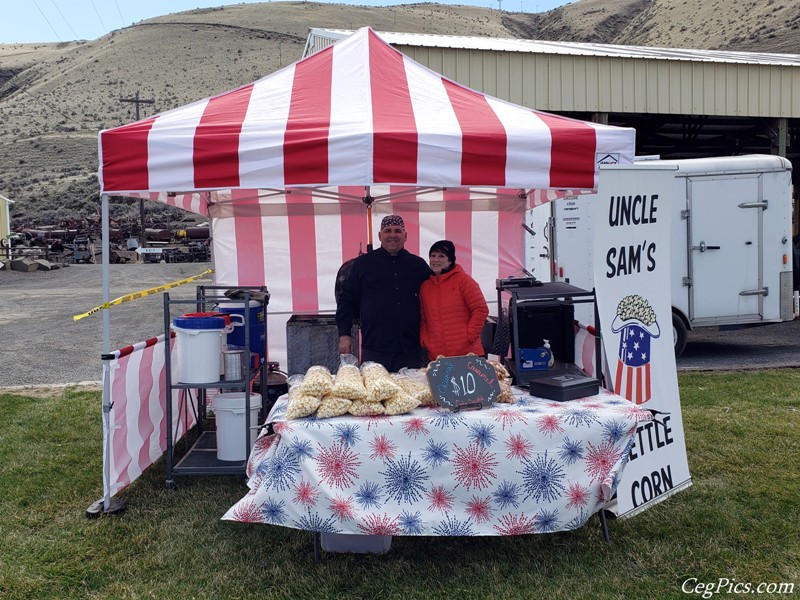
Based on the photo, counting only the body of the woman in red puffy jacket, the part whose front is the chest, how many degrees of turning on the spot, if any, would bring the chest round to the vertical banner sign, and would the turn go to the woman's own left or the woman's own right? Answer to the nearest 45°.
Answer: approximately 90° to the woman's own left

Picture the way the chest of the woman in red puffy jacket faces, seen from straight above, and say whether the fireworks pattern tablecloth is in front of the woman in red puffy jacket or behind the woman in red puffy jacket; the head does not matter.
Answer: in front

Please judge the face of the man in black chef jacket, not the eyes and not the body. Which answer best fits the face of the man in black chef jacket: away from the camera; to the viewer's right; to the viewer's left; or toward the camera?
toward the camera

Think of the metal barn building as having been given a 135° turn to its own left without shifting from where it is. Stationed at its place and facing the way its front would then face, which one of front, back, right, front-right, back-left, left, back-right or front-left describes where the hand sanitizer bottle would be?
back-right

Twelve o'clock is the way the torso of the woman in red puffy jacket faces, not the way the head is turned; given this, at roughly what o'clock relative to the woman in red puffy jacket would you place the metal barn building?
The metal barn building is roughly at 5 o'clock from the woman in red puffy jacket.

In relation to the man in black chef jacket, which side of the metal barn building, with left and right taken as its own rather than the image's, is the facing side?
front

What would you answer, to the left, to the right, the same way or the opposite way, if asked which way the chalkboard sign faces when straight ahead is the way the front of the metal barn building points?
the same way

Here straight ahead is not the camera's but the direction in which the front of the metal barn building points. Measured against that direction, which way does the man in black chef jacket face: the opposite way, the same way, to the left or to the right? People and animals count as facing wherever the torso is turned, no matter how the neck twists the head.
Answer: the same way

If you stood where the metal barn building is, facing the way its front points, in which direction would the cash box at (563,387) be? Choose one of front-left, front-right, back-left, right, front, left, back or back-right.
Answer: front

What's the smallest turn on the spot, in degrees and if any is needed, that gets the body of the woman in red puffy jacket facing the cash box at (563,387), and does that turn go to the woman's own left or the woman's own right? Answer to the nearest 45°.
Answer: approximately 90° to the woman's own left

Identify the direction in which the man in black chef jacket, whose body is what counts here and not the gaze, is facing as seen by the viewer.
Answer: toward the camera

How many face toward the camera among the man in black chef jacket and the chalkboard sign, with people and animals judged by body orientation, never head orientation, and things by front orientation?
2

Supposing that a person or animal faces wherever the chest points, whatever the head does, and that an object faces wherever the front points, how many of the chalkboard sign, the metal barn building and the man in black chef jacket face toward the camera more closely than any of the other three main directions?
3

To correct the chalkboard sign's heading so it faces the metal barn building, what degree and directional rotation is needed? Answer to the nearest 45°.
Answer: approximately 180°
